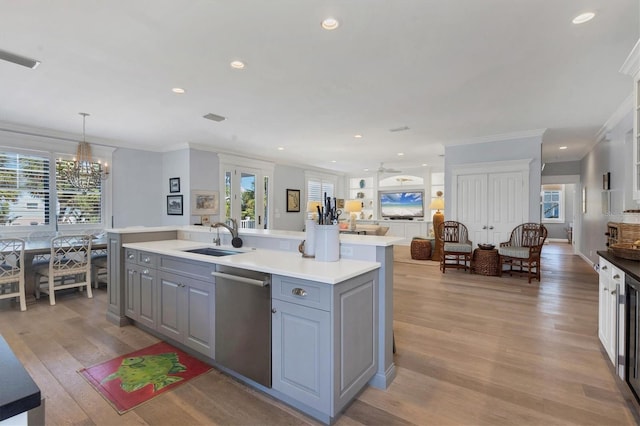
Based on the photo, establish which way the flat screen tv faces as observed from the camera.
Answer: facing the viewer

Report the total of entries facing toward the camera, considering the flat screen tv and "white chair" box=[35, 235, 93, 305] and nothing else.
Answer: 1

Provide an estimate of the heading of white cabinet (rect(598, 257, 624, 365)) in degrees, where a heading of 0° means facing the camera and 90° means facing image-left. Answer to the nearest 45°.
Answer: approximately 90°

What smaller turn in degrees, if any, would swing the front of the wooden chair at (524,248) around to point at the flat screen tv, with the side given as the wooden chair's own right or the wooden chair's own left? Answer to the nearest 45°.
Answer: approximately 90° to the wooden chair's own right

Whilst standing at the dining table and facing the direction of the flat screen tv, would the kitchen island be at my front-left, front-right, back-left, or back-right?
front-right

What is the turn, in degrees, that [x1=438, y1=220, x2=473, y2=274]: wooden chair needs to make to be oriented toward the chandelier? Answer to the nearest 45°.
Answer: approximately 90° to its right

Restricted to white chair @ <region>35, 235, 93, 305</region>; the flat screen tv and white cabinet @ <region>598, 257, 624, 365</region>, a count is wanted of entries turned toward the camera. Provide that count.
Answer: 1

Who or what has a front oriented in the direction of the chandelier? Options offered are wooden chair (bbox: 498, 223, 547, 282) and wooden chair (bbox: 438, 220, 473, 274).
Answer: wooden chair (bbox: 498, 223, 547, 282)

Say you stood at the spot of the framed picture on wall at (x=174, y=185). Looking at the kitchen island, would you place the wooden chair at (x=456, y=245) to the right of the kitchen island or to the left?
left

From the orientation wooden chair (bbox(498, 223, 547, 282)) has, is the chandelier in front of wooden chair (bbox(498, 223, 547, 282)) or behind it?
in front

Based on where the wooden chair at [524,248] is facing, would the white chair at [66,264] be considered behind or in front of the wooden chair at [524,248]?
in front

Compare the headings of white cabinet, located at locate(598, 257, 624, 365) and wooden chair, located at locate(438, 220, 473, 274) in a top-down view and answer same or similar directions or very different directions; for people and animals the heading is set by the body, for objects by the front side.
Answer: very different directions

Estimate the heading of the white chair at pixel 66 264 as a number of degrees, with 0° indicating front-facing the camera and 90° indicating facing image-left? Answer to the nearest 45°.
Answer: approximately 135°

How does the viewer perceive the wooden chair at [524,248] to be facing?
facing the viewer and to the left of the viewer

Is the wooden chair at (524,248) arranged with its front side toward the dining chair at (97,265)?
yes

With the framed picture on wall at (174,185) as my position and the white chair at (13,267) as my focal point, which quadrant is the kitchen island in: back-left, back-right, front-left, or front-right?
front-left

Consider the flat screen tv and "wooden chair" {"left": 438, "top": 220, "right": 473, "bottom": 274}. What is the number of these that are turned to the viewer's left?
0

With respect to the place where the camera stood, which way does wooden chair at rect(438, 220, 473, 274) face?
facing the viewer and to the right of the viewer
